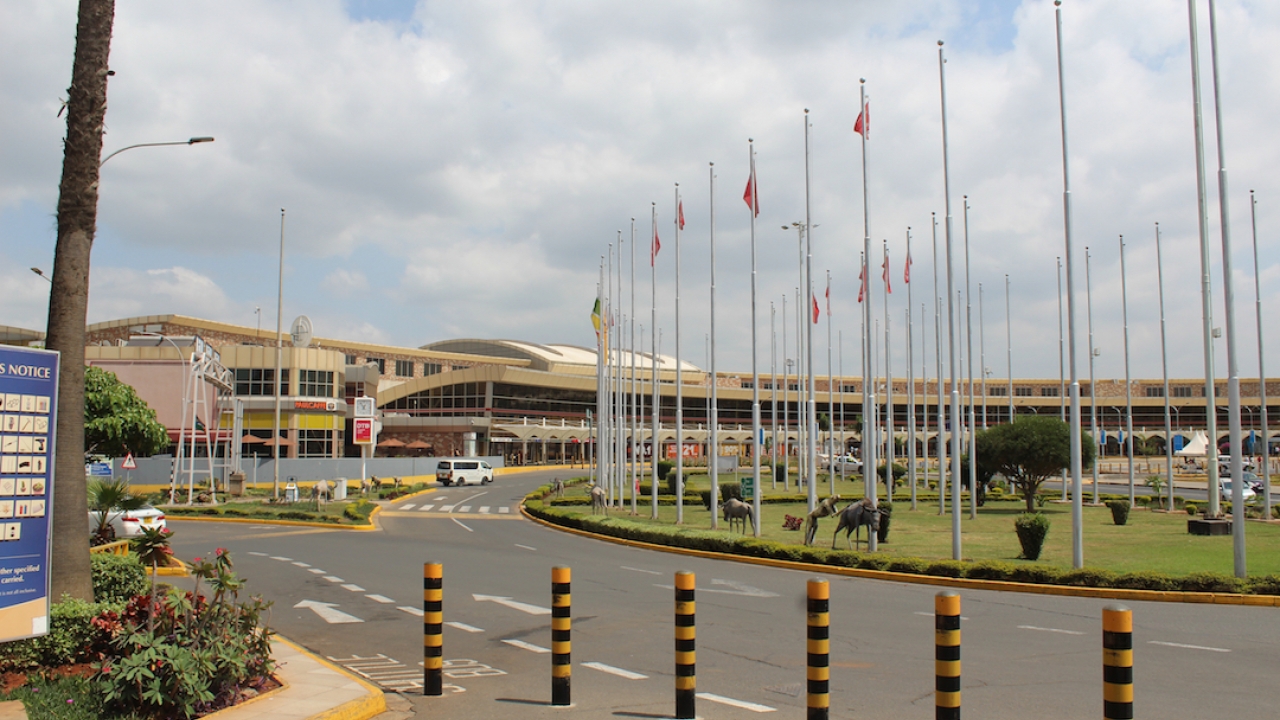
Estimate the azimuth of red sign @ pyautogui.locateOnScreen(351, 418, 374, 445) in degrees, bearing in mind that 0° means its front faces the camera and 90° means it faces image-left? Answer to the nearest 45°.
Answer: approximately 0°

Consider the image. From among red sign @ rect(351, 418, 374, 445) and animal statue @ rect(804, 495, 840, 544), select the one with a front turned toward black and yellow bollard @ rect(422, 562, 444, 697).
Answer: the red sign

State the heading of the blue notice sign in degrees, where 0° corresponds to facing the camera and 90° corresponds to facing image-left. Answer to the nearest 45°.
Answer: approximately 315°
